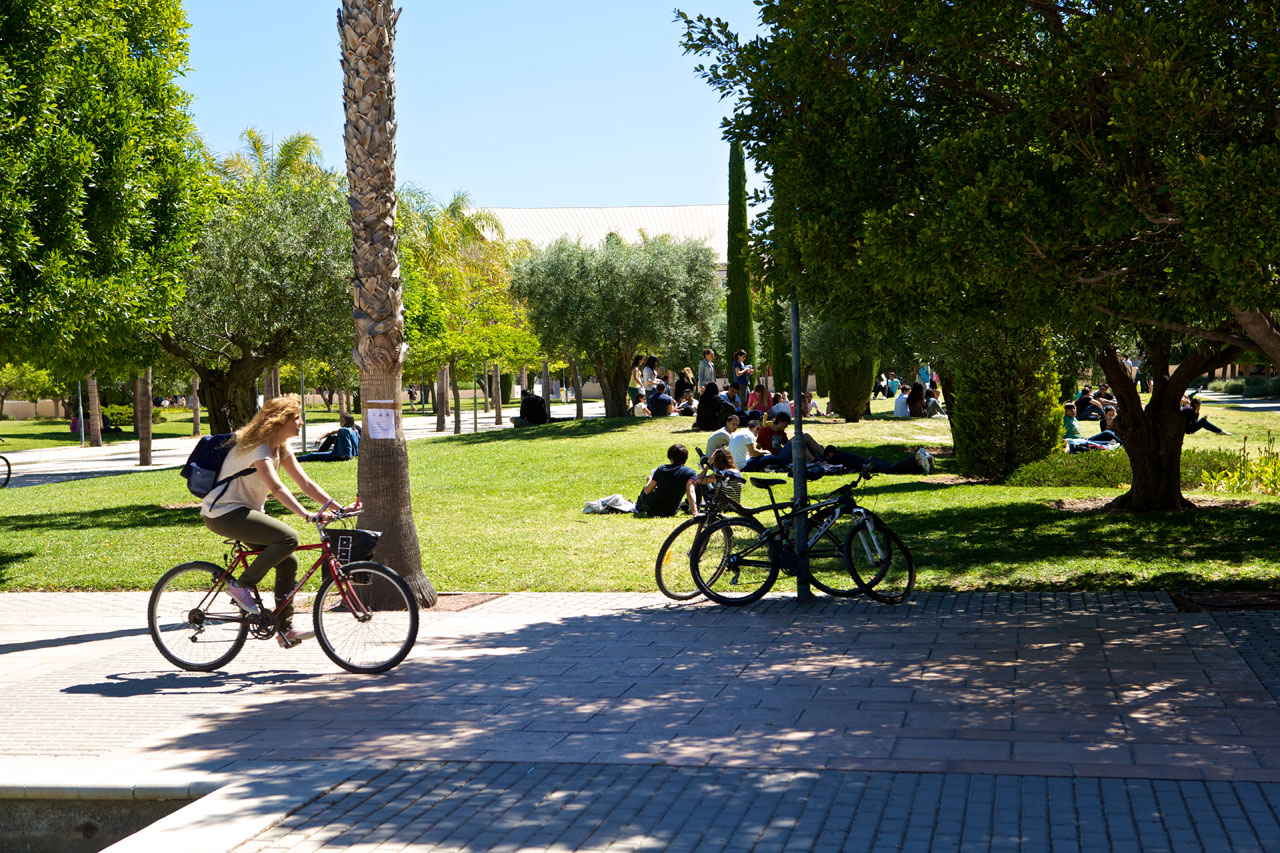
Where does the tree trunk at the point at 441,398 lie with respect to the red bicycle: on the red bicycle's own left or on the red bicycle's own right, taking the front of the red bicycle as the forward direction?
on the red bicycle's own left

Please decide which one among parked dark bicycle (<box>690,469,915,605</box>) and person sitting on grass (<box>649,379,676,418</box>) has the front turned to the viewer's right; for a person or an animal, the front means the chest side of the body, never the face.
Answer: the parked dark bicycle

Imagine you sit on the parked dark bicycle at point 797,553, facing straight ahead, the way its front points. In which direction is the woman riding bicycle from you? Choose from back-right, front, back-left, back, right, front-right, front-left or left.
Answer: back-right

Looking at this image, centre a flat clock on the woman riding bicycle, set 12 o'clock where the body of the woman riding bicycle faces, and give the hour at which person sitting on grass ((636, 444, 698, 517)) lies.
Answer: The person sitting on grass is roughly at 10 o'clock from the woman riding bicycle.

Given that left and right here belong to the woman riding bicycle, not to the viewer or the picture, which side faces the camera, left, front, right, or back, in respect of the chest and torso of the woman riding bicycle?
right

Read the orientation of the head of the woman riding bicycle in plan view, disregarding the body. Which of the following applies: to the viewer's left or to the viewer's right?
to the viewer's right

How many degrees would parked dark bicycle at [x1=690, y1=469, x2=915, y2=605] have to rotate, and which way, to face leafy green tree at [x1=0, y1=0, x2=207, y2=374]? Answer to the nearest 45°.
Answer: approximately 180°

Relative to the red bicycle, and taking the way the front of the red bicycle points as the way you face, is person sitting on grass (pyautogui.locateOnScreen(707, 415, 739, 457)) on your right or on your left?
on your left

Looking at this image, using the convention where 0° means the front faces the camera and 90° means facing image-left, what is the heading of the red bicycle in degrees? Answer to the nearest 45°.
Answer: approximately 270°

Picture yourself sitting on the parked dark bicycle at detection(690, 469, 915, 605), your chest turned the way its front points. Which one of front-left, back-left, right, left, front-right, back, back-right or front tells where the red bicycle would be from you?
back-right

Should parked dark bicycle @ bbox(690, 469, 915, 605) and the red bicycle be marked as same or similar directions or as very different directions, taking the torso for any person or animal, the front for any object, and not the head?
same or similar directions

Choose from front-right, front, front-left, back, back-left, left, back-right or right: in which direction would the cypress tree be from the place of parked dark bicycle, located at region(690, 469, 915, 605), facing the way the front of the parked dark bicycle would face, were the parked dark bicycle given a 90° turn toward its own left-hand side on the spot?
front

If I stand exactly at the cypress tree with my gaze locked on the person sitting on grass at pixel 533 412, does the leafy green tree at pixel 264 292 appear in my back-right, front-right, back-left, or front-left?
front-right

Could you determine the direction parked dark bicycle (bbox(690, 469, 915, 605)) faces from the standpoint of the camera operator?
facing to the right of the viewer
